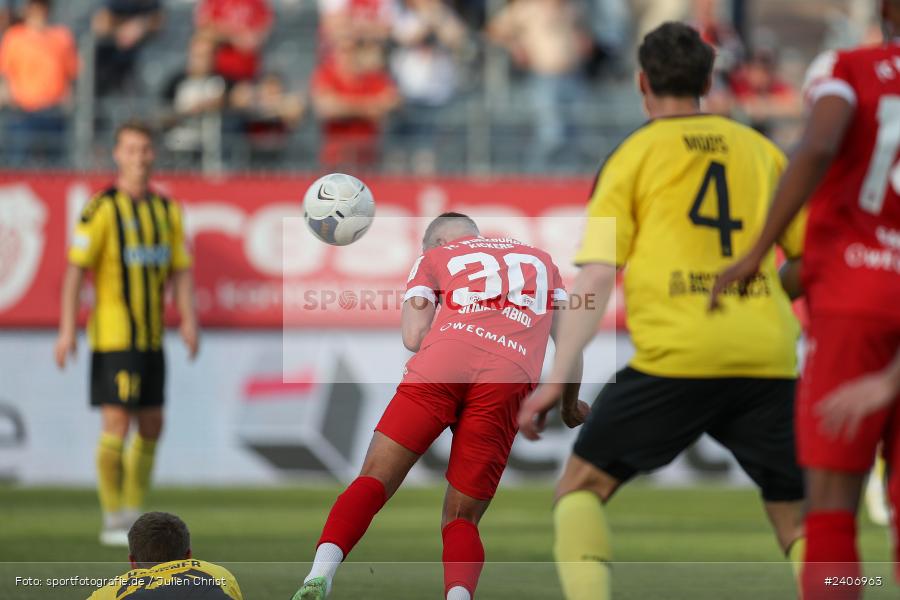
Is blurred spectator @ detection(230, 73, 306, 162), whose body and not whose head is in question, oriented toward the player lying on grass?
yes

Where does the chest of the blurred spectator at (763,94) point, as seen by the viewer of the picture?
toward the camera

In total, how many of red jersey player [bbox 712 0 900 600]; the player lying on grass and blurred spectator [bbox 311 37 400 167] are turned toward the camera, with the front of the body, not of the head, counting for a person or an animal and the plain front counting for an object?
1

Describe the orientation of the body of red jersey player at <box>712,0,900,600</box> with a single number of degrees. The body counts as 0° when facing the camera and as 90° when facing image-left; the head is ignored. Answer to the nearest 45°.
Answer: approximately 180°

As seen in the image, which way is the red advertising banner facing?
toward the camera

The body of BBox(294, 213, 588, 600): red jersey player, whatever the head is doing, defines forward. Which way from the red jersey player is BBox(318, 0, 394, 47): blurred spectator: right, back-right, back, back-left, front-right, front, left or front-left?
front

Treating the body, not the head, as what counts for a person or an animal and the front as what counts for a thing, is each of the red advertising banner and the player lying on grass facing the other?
yes

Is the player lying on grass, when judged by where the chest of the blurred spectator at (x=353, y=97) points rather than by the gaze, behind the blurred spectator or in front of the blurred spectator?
in front

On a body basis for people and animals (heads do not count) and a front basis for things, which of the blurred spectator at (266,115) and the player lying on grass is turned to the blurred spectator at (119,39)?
the player lying on grass

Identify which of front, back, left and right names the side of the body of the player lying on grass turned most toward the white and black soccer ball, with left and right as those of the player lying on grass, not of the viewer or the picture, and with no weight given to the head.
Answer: front

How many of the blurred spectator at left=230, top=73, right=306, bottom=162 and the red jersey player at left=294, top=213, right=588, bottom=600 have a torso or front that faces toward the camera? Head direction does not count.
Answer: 1

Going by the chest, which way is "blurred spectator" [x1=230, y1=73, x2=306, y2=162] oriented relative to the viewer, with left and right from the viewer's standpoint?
facing the viewer

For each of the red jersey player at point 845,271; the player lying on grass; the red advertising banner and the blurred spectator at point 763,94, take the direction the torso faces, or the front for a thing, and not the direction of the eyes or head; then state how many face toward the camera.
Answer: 2

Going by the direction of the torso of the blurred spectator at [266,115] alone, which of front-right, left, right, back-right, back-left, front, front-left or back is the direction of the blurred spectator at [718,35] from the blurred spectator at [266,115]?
left

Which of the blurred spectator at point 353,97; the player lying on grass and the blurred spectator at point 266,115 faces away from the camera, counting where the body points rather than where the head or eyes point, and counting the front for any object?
the player lying on grass

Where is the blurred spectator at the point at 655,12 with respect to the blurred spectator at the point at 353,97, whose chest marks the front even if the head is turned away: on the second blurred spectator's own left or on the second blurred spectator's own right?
on the second blurred spectator's own left

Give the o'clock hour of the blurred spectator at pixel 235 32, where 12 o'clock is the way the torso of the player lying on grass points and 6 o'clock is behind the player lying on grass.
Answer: The blurred spectator is roughly at 12 o'clock from the player lying on grass.

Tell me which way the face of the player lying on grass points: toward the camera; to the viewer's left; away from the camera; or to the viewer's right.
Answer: away from the camera
